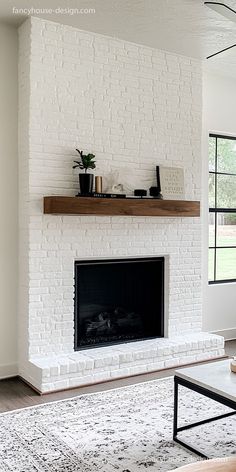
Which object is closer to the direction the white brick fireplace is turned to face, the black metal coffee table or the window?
the black metal coffee table

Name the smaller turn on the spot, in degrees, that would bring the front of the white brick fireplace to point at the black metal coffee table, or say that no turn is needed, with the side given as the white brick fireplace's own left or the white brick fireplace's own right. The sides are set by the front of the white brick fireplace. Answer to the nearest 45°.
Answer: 0° — it already faces it

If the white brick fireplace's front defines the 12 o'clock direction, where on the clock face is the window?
The window is roughly at 9 o'clock from the white brick fireplace.

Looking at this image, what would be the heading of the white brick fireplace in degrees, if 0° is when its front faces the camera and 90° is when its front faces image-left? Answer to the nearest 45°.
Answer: approximately 315°
